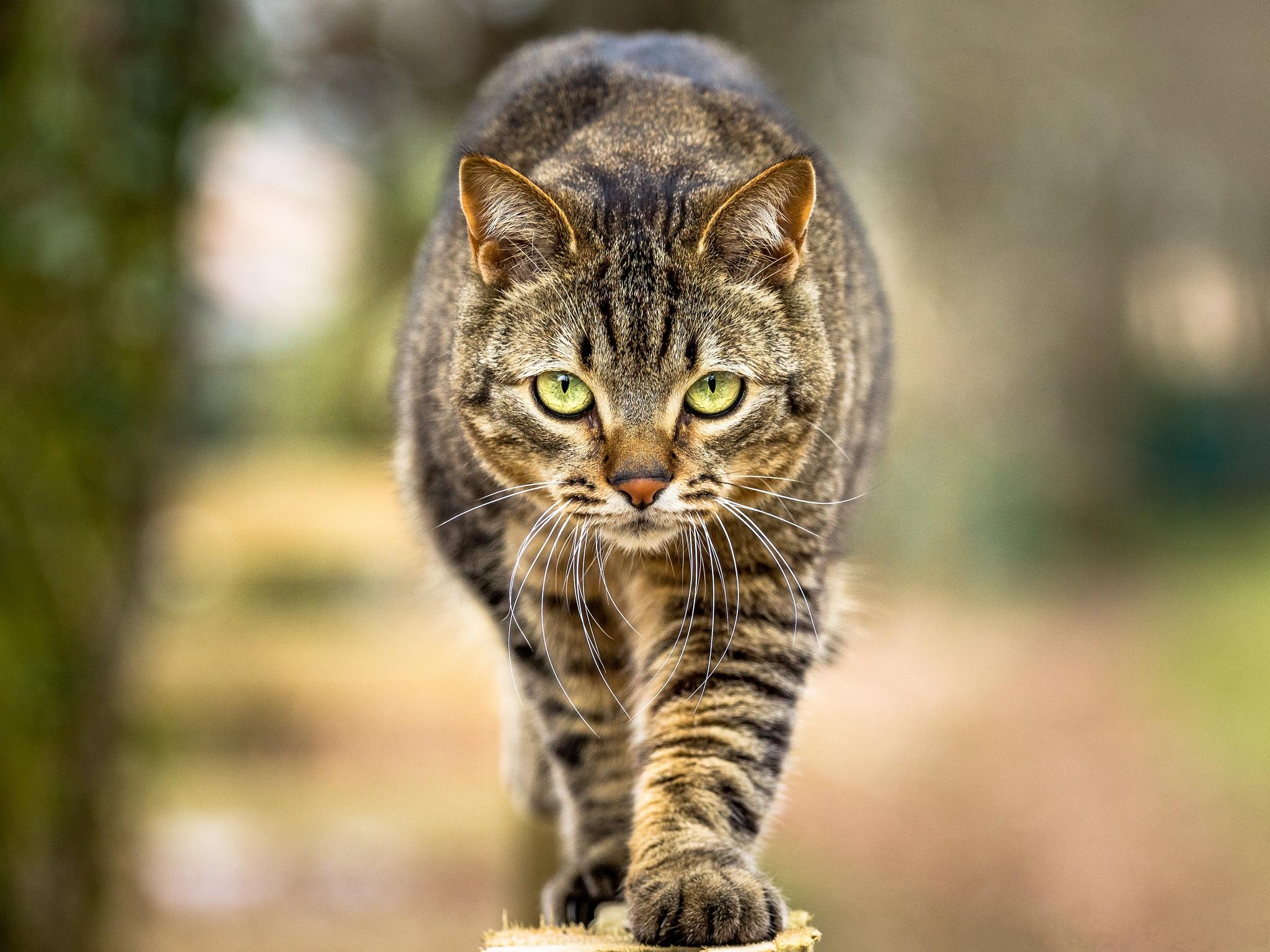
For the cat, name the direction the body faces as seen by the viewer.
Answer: toward the camera

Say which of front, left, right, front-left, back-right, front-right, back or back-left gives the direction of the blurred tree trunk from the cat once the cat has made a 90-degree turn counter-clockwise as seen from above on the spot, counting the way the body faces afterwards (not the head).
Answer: back-left
